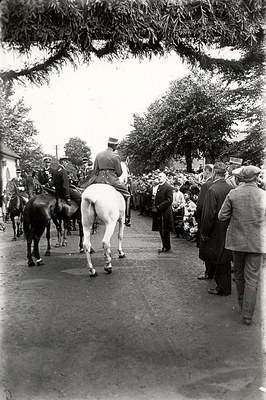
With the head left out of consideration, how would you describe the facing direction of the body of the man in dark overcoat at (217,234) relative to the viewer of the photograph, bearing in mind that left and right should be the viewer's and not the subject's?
facing away from the viewer and to the left of the viewer

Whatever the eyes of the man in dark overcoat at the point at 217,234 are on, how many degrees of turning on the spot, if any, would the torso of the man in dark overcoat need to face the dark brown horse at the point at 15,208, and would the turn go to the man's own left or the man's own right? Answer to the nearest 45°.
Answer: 0° — they already face it

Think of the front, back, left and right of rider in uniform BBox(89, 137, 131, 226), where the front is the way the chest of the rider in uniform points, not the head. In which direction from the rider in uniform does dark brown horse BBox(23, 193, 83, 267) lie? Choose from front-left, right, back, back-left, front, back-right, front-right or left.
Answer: back-left

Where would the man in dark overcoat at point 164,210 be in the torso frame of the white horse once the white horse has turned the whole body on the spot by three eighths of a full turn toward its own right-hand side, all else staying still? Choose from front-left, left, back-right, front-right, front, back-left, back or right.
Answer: back-left

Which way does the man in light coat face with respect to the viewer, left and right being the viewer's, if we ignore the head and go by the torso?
facing away from the viewer

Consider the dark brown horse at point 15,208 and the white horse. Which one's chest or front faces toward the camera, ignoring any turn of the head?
the dark brown horse

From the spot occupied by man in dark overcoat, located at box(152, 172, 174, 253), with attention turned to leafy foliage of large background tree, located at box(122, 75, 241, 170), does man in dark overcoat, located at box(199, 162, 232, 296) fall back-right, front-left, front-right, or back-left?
back-right

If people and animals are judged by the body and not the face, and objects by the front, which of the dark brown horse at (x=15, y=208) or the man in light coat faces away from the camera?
the man in light coat

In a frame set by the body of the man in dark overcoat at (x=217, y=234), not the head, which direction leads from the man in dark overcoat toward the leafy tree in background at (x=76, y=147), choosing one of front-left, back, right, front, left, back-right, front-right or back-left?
front

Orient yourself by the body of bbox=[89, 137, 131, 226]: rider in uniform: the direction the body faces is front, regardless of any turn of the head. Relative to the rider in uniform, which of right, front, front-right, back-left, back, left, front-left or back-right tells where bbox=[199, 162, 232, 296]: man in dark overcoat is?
right
